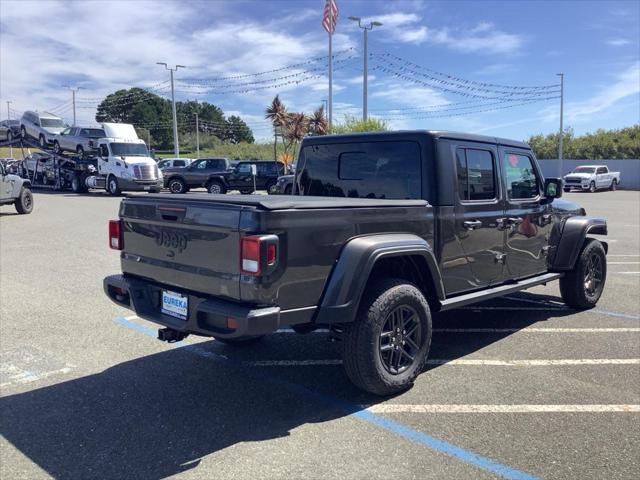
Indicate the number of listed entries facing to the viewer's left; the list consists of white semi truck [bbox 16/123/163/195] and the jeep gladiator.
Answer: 0

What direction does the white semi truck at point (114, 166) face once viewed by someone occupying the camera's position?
facing the viewer and to the right of the viewer

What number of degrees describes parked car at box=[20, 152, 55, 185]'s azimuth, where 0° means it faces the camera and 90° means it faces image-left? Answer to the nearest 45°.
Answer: approximately 315°

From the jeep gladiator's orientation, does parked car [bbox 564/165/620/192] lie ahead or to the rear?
ahead

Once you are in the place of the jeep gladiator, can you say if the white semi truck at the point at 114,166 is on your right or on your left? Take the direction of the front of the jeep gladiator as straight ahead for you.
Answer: on your left

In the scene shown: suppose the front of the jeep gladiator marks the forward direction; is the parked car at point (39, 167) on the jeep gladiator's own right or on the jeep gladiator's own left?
on the jeep gladiator's own left

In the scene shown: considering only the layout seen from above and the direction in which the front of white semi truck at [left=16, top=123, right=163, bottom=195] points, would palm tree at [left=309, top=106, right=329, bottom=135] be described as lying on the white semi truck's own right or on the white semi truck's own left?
on the white semi truck's own left

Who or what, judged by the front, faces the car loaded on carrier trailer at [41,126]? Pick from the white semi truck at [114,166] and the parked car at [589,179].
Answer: the parked car at [589,179]

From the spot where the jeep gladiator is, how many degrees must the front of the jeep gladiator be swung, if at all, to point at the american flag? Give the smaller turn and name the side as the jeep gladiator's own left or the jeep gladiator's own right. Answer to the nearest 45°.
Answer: approximately 45° to the jeep gladiator's own left

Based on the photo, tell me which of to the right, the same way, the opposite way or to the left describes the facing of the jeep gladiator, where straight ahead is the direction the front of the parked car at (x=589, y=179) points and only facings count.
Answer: the opposite way

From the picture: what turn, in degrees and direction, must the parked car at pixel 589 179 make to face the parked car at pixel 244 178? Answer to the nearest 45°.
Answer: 0° — it already faces it
